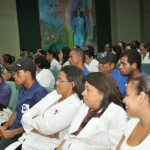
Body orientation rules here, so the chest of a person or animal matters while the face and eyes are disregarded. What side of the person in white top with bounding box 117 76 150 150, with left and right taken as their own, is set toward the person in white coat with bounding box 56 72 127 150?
right

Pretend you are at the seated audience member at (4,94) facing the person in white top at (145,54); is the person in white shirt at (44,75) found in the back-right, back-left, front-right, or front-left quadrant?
front-left

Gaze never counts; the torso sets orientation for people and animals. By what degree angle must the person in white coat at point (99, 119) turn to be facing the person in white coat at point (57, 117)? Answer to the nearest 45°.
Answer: approximately 90° to their right

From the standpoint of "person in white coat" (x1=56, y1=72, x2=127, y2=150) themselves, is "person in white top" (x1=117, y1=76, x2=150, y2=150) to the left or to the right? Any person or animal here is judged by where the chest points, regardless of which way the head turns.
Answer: on their left

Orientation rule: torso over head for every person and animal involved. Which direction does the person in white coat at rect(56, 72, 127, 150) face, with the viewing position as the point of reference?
facing the viewer and to the left of the viewer

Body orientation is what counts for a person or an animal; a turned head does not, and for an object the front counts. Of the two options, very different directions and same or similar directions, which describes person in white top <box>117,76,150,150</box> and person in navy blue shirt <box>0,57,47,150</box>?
same or similar directions

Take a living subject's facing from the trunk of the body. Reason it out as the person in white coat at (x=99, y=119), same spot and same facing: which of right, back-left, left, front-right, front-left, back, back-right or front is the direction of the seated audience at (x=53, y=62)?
back-right

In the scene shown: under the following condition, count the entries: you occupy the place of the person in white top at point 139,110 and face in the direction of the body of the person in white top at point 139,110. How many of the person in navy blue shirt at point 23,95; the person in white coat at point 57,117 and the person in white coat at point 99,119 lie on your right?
3

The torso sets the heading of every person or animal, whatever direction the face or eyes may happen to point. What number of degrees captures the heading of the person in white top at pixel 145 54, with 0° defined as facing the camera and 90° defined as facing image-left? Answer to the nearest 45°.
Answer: approximately 45°

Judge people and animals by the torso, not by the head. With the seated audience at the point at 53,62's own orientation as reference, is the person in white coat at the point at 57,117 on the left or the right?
on their left

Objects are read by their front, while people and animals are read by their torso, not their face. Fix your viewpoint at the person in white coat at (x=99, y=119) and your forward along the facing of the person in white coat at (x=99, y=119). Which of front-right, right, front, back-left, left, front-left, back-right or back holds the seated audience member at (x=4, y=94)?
right
